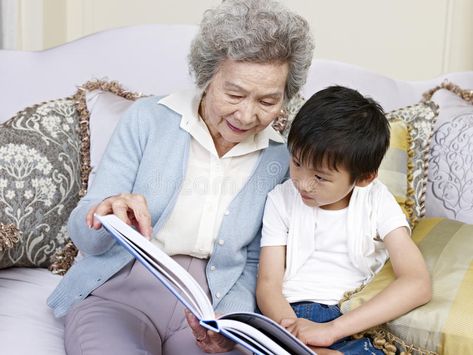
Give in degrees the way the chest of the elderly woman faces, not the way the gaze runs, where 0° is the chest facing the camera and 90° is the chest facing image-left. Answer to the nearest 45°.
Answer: approximately 0°
